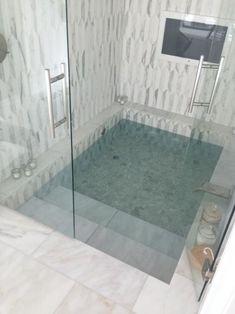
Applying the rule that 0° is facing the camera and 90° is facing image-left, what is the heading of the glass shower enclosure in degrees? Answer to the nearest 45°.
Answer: approximately 45°
